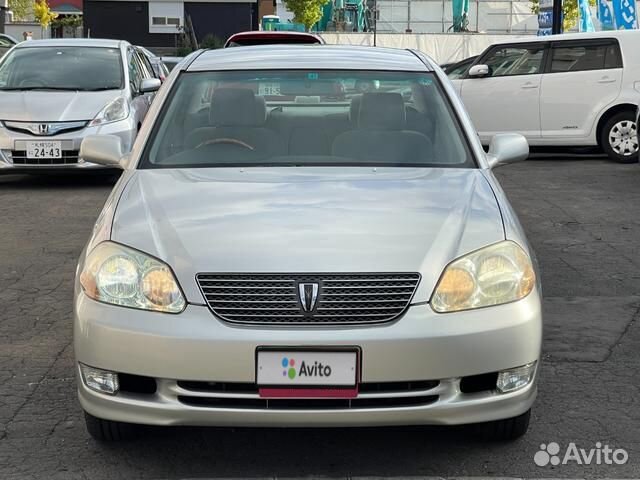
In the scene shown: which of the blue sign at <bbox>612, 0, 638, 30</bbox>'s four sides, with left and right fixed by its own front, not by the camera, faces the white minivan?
front

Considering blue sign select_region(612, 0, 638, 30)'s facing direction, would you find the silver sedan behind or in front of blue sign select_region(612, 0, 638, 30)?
in front

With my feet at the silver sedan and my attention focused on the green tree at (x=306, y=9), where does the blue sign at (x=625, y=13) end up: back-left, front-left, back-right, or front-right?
front-right

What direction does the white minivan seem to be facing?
to the viewer's left

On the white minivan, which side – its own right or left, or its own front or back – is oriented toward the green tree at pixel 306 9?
right

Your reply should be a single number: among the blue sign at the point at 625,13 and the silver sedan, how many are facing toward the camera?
2

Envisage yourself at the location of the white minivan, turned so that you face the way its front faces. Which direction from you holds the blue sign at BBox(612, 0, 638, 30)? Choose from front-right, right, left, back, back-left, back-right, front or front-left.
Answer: right

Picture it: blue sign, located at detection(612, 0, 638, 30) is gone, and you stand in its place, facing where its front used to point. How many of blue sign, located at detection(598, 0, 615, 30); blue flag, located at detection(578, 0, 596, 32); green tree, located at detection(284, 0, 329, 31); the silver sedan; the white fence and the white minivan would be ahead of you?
2

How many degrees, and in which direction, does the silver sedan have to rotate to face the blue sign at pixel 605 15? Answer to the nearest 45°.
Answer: approximately 180°

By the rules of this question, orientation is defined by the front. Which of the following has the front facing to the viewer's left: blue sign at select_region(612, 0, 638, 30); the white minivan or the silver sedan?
the white minivan

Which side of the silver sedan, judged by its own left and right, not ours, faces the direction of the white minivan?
back

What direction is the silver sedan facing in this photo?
toward the camera

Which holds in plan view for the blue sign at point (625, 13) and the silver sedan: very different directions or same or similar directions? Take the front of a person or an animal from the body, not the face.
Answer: same or similar directions

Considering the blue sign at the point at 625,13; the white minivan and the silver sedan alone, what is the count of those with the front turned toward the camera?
2

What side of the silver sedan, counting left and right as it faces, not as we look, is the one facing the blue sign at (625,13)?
back

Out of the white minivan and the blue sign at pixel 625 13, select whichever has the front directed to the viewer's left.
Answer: the white minivan
